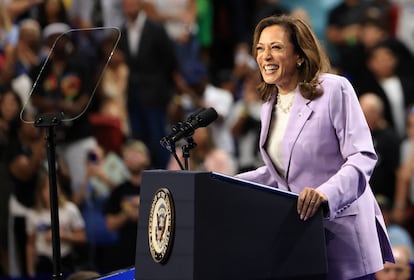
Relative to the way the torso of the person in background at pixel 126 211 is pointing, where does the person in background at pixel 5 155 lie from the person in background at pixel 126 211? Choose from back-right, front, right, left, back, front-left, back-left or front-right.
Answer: right

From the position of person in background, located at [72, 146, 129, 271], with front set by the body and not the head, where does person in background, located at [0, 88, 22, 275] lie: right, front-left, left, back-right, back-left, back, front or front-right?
back-right

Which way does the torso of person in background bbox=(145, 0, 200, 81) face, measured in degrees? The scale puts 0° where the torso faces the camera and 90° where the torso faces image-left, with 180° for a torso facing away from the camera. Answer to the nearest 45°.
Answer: approximately 0°

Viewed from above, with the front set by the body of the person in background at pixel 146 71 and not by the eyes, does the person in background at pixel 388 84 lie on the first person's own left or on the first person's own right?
on the first person's own left

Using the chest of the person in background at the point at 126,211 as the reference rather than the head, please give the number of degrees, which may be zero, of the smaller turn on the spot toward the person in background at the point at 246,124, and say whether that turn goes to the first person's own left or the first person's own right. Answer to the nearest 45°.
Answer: approximately 135° to the first person's own left

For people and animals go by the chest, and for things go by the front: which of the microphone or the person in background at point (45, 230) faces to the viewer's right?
the microphone

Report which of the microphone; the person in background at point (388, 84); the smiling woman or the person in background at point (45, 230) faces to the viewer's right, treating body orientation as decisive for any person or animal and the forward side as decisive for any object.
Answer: the microphone

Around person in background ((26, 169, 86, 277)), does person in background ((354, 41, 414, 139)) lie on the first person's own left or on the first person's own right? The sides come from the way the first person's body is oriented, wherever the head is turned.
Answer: on the first person's own left

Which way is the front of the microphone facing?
to the viewer's right

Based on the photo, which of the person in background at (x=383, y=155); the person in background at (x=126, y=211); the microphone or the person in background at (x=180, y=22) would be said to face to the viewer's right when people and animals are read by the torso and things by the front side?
the microphone

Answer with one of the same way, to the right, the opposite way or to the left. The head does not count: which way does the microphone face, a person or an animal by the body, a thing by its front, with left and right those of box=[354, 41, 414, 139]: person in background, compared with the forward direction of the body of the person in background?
to the left
